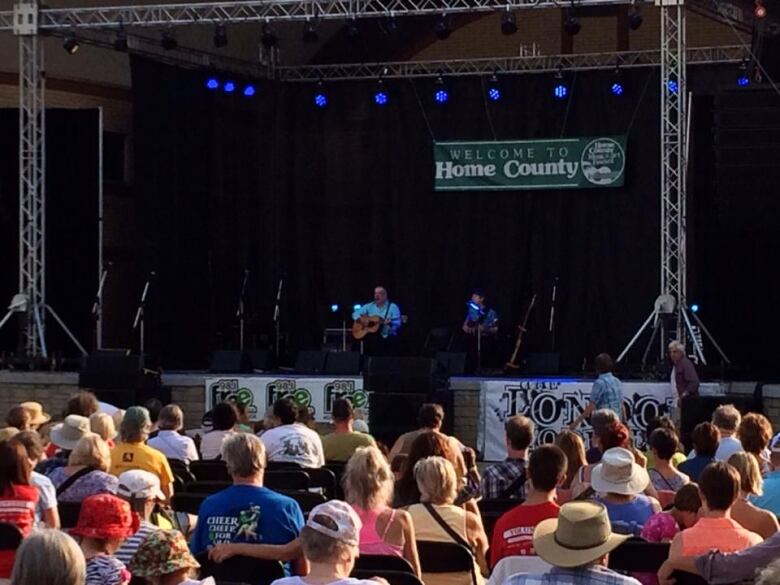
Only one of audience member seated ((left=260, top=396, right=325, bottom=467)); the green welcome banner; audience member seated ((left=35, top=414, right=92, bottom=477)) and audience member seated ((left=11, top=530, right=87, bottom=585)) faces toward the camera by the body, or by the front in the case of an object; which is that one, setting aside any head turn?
the green welcome banner

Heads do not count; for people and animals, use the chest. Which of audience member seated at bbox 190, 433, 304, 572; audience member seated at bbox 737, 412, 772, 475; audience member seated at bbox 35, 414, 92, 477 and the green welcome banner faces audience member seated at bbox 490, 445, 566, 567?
the green welcome banner

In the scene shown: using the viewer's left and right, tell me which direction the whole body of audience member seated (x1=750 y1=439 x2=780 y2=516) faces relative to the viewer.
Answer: facing away from the viewer

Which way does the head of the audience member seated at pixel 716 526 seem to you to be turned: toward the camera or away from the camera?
away from the camera

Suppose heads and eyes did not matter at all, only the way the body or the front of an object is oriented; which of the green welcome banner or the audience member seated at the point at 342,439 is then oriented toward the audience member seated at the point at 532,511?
the green welcome banner

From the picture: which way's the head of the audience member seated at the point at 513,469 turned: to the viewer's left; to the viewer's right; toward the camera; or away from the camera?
away from the camera

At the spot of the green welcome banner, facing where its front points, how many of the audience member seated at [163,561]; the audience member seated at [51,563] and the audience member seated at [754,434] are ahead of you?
3

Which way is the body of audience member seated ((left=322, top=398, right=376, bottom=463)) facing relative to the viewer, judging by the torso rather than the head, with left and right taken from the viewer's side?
facing away from the viewer

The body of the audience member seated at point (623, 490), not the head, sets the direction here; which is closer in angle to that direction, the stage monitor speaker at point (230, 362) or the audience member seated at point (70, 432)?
the stage monitor speaker

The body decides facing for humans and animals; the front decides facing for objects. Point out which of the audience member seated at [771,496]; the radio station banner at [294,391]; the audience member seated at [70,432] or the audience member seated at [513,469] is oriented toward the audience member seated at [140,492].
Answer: the radio station banner

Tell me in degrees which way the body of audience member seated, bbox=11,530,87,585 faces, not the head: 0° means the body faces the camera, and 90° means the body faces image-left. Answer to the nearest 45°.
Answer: approximately 180°

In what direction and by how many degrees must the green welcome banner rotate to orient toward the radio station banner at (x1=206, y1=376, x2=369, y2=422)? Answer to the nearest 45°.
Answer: approximately 45° to its right

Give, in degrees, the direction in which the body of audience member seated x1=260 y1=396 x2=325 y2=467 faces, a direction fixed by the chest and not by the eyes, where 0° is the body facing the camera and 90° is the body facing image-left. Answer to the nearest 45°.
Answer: approximately 180°

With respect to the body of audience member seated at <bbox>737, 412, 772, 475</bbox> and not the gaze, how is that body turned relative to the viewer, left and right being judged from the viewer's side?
facing away from the viewer

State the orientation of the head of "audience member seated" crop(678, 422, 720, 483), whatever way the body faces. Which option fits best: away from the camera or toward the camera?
away from the camera

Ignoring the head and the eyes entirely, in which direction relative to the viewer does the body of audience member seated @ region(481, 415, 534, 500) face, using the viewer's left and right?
facing away from the viewer

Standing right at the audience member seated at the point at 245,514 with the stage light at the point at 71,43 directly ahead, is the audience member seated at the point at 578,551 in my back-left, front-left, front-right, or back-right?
back-right
